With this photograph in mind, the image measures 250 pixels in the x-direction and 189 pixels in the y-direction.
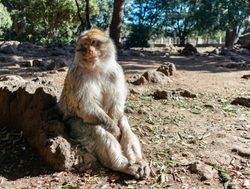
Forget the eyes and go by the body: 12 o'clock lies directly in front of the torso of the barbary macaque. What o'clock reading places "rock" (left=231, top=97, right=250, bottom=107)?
The rock is roughly at 9 o'clock from the barbary macaque.

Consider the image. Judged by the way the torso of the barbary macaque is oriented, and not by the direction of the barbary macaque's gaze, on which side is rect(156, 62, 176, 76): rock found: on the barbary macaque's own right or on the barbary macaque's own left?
on the barbary macaque's own left

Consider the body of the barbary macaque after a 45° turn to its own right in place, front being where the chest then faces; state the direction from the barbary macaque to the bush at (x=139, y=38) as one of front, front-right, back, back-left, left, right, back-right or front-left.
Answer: back

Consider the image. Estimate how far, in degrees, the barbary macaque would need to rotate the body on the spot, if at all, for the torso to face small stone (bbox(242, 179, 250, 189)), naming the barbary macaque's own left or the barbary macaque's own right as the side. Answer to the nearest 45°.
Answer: approximately 45° to the barbary macaque's own left

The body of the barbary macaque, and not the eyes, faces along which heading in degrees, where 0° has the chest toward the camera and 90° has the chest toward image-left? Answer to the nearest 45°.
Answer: approximately 315°

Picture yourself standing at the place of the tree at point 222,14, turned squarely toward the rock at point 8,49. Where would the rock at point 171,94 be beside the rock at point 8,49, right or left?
left

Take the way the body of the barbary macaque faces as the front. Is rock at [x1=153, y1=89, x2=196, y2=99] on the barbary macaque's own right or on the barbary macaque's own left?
on the barbary macaque's own left

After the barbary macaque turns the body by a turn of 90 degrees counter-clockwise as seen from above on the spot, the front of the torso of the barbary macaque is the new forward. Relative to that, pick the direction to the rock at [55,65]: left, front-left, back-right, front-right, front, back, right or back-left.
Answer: front-left

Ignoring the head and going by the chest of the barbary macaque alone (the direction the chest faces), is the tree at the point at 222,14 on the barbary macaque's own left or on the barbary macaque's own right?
on the barbary macaque's own left

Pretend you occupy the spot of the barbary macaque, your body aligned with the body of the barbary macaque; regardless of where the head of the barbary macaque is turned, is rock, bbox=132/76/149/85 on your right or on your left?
on your left
